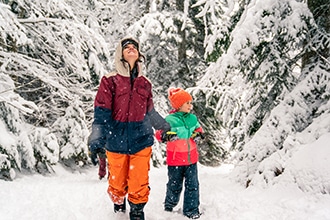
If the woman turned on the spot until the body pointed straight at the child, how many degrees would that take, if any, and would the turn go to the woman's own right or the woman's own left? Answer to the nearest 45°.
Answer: approximately 135° to the woman's own left

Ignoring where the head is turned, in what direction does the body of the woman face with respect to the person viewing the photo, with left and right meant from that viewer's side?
facing the viewer
